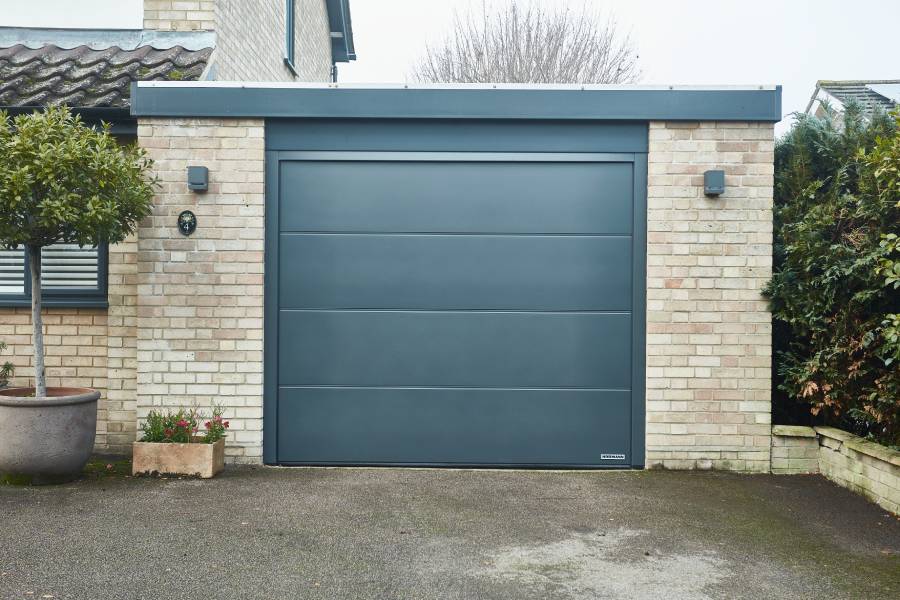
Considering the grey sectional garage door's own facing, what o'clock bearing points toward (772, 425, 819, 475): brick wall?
The brick wall is roughly at 9 o'clock from the grey sectional garage door.

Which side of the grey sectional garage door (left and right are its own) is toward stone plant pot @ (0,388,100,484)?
right

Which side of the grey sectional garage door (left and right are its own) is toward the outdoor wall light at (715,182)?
left

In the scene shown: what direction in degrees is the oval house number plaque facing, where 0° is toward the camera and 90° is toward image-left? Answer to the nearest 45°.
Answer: approximately 0°

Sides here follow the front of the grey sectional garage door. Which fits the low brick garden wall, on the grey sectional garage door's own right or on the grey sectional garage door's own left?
on the grey sectional garage door's own left

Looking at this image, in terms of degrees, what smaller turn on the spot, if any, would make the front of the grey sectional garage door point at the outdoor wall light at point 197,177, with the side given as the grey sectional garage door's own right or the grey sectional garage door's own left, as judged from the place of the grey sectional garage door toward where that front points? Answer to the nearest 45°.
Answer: approximately 90° to the grey sectional garage door's own right

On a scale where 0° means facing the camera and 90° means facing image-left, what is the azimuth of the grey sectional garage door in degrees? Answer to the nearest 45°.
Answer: approximately 0°
